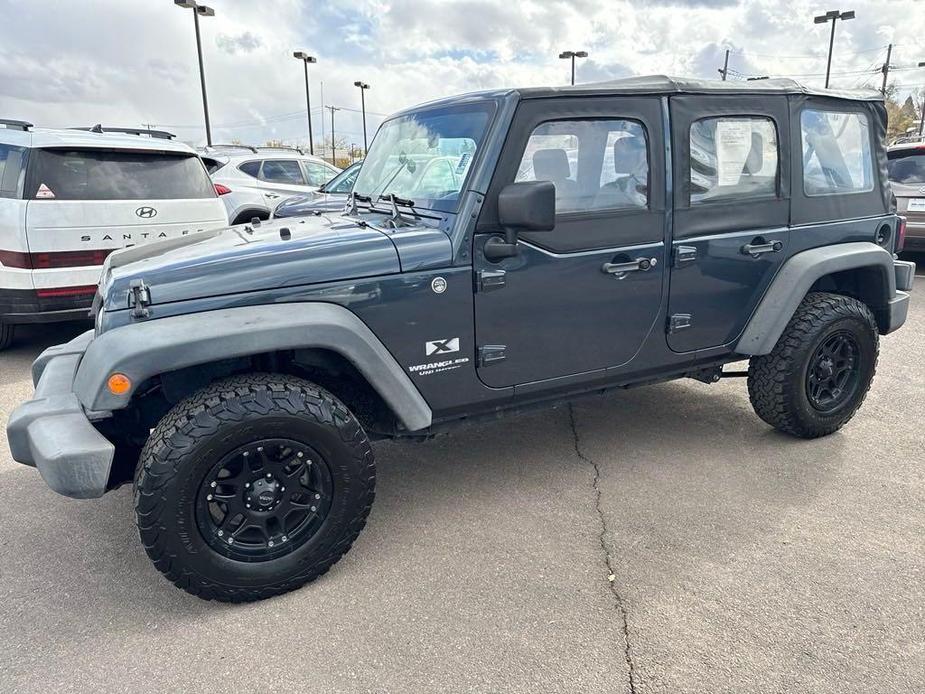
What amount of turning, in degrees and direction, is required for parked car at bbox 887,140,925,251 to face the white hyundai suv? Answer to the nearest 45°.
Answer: approximately 135° to its left

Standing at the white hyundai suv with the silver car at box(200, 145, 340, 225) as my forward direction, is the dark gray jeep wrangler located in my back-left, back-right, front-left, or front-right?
back-right

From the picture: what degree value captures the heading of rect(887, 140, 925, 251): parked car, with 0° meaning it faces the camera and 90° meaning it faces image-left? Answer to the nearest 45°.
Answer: approximately 180°

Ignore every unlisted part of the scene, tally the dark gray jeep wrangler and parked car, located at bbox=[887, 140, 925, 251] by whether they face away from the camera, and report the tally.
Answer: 1

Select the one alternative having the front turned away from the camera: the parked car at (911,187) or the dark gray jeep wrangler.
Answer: the parked car

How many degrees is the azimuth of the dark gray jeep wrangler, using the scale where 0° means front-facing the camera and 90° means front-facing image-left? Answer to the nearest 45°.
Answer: approximately 45°

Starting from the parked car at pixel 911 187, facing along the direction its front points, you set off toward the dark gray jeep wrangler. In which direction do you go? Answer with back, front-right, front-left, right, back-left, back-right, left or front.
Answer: back

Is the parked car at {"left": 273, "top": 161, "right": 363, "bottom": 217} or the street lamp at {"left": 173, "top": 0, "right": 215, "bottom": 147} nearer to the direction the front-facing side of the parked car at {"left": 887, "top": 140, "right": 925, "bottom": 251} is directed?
the street lamp

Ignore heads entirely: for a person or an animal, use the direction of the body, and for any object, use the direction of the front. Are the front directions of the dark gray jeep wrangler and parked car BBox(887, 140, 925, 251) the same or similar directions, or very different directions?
very different directions

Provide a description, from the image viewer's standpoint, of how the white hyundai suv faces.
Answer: facing away from the viewer and to the left of the viewer

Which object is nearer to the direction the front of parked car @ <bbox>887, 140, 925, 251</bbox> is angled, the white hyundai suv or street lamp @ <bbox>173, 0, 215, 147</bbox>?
the street lamp
